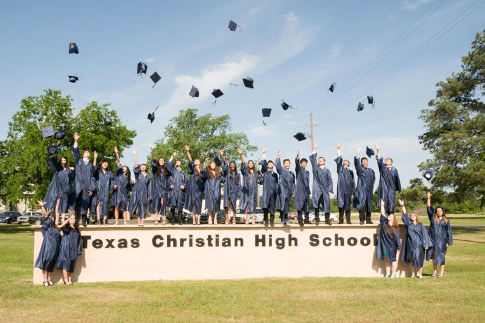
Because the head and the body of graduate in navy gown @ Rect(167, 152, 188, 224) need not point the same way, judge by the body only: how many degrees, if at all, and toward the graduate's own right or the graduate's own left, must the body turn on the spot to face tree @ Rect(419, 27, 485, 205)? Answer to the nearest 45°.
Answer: approximately 135° to the graduate's own left

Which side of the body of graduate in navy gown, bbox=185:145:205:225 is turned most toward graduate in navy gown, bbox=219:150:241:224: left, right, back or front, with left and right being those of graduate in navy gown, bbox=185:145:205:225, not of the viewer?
left

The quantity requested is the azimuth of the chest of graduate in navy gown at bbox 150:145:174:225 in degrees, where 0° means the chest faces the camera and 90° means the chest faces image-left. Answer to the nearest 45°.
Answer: approximately 0°

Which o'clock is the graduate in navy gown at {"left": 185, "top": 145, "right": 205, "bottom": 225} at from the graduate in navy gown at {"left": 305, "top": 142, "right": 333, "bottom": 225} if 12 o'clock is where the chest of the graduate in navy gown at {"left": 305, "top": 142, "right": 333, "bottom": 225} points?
the graduate in navy gown at {"left": 185, "top": 145, "right": 205, "bottom": 225} is roughly at 3 o'clock from the graduate in navy gown at {"left": 305, "top": 142, "right": 333, "bottom": 225}.

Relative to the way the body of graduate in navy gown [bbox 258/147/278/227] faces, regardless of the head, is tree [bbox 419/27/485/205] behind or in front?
behind

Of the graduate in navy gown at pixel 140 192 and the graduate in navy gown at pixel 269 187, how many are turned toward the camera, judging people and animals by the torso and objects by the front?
2

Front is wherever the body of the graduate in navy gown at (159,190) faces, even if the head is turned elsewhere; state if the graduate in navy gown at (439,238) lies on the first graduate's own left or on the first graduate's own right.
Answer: on the first graduate's own left

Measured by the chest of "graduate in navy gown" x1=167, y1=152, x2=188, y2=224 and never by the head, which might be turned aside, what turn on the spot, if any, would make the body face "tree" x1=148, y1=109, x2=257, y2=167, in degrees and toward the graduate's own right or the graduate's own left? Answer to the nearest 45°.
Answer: approximately 180°
